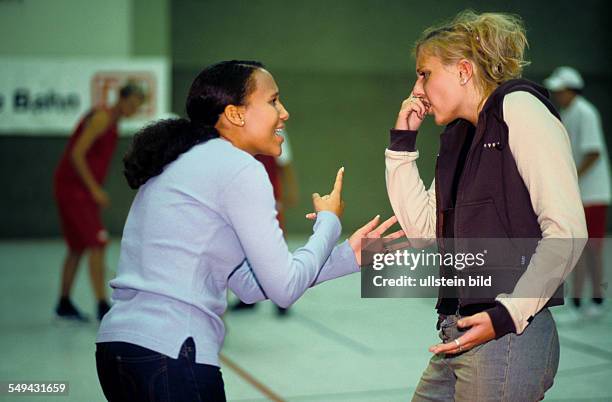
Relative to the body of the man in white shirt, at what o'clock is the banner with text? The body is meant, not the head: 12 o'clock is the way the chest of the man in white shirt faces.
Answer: The banner with text is roughly at 1 o'clock from the man in white shirt.

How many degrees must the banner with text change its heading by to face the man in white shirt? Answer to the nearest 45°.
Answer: approximately 45° to its left

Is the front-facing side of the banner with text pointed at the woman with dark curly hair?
yes

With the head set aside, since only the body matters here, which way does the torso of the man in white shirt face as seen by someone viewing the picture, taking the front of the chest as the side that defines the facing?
to the viewer's left

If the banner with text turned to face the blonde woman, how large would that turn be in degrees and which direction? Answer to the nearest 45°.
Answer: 0° — it already faces them

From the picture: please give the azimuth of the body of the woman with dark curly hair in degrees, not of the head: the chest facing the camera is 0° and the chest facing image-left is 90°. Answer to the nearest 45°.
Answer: approximately 225°

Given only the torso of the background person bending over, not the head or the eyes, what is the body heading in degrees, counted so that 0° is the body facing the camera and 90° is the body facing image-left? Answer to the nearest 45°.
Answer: approximately 270°

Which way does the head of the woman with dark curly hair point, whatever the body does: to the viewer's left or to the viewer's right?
to the viewer's right

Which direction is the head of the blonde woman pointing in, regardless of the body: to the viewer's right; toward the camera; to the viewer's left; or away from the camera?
to the viewer's left

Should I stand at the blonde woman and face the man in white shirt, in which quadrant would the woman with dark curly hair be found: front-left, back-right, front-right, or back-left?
back-left

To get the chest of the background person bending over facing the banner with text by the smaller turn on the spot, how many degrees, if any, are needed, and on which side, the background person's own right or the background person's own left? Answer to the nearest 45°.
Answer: approximately 90° to the background person's own left

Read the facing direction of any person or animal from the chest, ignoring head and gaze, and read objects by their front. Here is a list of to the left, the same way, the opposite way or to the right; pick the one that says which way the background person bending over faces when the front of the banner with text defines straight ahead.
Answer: to the left
